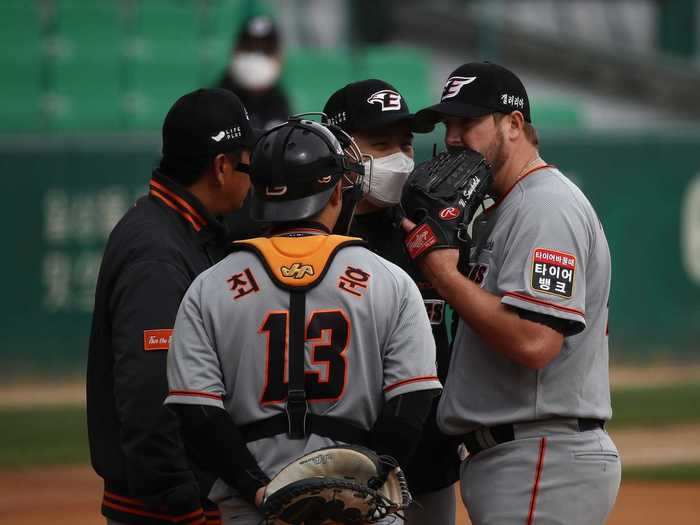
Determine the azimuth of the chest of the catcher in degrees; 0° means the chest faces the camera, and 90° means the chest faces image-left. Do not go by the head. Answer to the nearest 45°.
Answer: approximately 180°

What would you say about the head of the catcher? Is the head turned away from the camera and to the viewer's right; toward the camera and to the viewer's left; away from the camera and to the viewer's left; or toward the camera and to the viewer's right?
away from the camera and to the viewer's right

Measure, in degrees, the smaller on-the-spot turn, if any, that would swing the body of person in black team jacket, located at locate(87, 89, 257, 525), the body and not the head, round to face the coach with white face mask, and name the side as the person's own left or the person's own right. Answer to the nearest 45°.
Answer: approximately 45° to the person's own left

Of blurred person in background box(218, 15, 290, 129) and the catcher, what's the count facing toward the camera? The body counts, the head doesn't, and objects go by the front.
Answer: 1

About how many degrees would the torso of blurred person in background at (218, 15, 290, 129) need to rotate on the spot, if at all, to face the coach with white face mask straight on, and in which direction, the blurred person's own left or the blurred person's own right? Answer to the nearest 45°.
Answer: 0° — they already face them

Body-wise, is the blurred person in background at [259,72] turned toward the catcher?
yes

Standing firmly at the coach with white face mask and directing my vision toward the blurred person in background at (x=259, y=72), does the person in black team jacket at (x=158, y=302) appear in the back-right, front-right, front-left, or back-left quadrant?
back-left

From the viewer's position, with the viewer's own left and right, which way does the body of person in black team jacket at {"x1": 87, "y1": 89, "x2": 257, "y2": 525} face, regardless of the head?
facing to the right of the viewer

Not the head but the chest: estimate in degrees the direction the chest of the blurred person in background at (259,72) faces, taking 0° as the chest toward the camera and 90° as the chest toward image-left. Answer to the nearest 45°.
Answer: approximately 0°

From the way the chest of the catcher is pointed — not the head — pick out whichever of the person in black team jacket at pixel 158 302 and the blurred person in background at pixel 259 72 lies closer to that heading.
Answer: the blurred person in background

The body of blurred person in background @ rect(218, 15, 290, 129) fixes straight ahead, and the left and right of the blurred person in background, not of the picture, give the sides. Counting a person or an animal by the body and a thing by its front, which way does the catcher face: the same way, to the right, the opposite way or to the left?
the opposite way

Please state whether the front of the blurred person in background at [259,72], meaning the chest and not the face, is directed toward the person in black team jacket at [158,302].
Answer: yes

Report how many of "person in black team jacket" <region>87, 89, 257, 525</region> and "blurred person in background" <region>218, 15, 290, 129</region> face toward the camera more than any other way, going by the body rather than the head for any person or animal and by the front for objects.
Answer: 1
